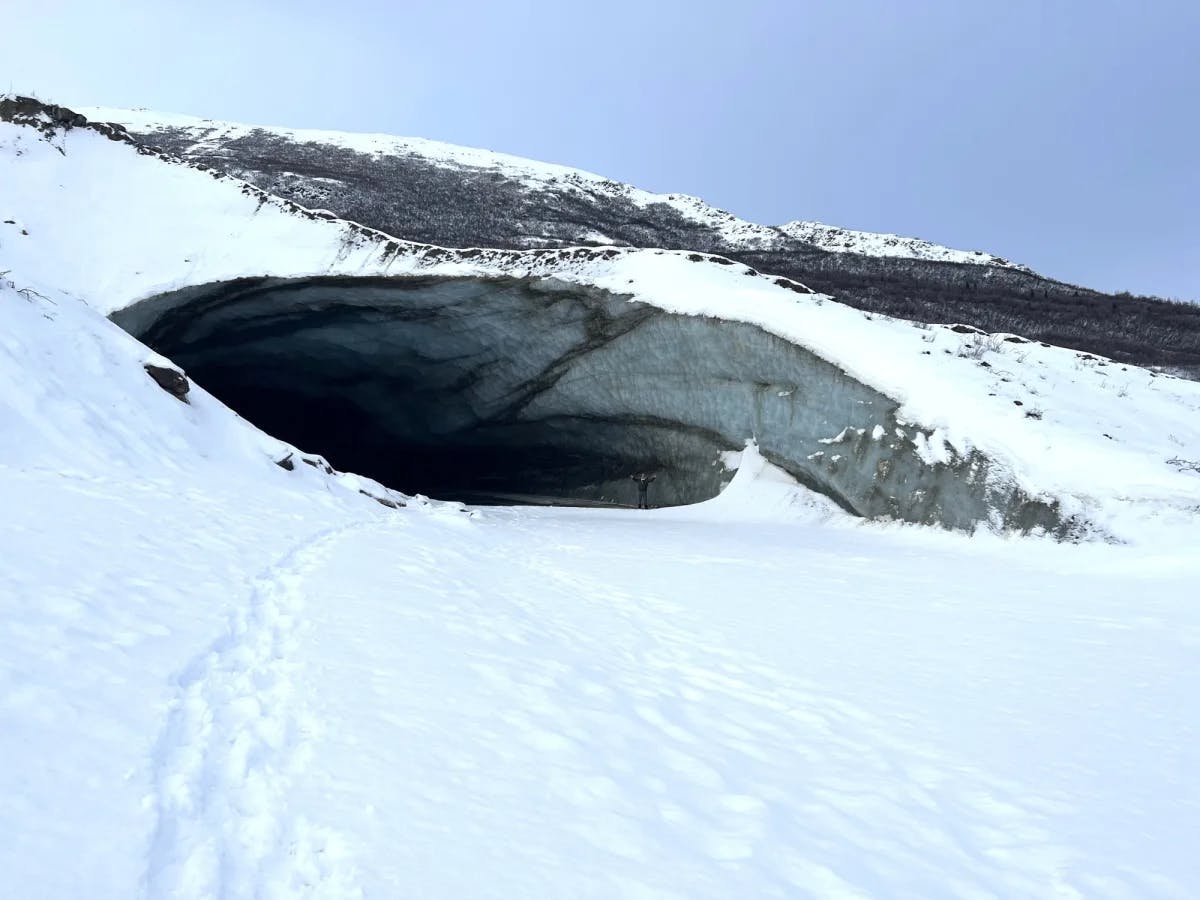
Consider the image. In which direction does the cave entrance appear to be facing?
toward the camera

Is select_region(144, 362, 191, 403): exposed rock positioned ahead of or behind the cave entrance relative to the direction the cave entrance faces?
ahead
